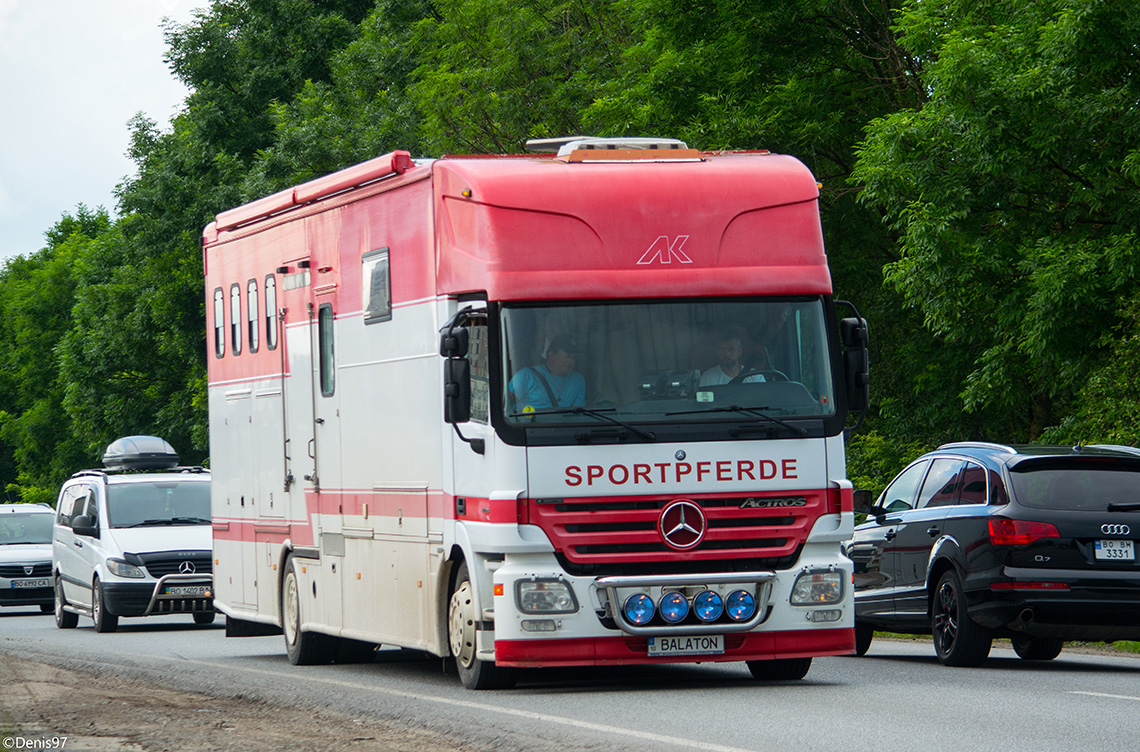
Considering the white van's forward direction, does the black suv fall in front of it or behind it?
in front

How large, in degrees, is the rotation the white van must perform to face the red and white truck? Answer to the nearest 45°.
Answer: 0° — it already faces it

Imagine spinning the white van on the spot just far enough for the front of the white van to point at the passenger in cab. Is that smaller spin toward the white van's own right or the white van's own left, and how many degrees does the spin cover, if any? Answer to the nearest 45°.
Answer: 0° — it already faces them

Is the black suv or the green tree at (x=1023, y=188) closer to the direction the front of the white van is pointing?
the black suv

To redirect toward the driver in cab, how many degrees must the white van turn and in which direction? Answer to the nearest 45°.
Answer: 0° — it already faces them

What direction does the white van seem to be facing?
toward the camera

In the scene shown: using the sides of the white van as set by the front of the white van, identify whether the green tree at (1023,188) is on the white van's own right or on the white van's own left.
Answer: on the white van's own left

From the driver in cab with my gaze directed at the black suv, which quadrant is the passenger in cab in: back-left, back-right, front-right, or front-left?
back-left

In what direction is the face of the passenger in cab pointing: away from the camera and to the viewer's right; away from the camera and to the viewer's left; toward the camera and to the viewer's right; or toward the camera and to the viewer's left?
toward the camera and to the viewer's right

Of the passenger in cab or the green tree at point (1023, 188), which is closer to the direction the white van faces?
the passenger in cab
